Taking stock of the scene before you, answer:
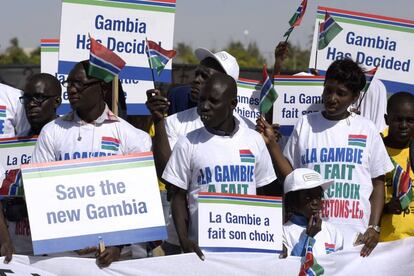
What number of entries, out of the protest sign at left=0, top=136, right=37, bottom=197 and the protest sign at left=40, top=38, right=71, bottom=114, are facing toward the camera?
2

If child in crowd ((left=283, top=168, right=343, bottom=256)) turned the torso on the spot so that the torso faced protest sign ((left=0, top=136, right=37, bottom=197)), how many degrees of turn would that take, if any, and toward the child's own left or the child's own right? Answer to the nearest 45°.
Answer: approximately 135° to the child's own right

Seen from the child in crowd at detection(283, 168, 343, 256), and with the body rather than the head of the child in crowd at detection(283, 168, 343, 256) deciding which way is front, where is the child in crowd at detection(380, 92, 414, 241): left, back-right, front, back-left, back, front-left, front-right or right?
left

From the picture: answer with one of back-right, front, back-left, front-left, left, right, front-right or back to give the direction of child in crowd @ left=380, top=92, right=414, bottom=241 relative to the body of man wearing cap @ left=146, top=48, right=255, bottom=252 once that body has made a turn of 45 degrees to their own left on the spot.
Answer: left

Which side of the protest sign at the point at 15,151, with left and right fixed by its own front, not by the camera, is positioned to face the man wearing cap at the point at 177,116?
left

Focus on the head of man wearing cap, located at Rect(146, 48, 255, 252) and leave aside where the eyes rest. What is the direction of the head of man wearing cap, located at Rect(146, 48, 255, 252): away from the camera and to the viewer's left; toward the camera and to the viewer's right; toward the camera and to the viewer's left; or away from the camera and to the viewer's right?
toward the camera and to the viewer's left

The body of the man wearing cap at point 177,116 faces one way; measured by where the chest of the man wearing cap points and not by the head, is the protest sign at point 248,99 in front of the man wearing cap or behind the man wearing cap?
behind

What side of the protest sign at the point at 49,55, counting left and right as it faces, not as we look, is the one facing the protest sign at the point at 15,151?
front

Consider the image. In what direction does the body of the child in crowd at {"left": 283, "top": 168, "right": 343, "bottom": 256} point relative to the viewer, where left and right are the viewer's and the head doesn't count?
facing the viewer and to the right of the viewer

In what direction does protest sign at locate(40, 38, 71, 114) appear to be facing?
toward the camera

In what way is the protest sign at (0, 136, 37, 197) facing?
toward the camera

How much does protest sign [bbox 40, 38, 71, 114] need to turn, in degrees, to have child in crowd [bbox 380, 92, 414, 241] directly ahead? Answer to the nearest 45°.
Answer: approximately 45° to its left

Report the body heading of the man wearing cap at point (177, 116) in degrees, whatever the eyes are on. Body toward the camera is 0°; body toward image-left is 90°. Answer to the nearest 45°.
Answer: approximately 45°
